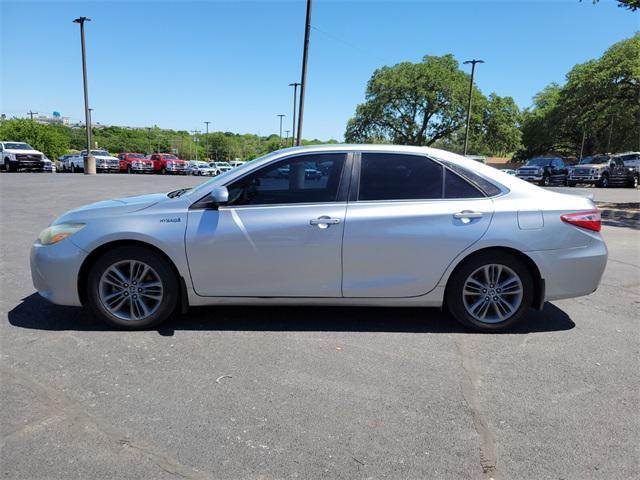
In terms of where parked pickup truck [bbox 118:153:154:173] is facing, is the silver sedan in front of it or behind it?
in front

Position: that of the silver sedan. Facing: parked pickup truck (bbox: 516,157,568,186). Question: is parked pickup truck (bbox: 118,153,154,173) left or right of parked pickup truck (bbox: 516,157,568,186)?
left

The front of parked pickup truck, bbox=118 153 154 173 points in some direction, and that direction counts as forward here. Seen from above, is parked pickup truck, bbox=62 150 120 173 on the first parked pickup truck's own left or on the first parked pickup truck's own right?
on the first parked pickup truck's own right

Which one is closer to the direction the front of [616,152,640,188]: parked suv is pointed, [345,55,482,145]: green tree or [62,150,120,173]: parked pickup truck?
the parked pickup truck

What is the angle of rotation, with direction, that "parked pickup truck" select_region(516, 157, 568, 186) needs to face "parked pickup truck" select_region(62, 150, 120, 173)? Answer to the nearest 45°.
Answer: approximately 45° to its right

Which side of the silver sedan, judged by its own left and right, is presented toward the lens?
left

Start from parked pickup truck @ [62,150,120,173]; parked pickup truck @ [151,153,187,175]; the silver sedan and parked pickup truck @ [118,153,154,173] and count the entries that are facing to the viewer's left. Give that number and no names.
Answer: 1

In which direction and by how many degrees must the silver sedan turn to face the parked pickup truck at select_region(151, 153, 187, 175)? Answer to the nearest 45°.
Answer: approximately 90° to its right

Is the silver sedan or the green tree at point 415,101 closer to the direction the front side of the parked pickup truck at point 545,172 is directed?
the silver sedan

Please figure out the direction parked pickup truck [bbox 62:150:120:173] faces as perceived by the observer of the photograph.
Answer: facing the viewer and to the right of the viewer
